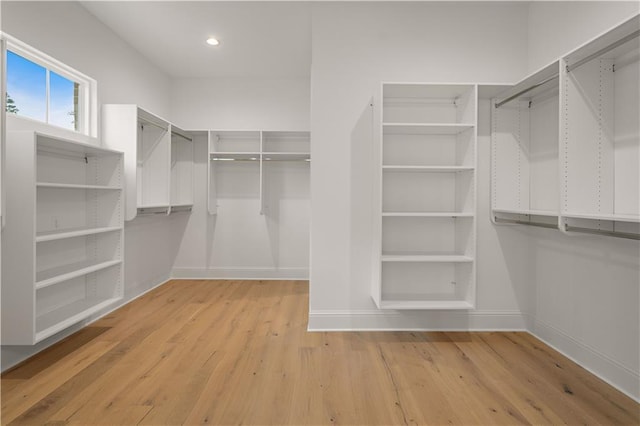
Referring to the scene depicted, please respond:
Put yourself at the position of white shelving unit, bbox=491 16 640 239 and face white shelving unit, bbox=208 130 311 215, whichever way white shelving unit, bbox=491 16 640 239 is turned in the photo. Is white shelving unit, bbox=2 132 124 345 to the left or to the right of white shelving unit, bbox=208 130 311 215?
left

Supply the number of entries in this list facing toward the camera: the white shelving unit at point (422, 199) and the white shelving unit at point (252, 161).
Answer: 2

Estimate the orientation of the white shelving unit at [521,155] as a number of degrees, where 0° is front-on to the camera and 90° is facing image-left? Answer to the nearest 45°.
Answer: approximately 45°

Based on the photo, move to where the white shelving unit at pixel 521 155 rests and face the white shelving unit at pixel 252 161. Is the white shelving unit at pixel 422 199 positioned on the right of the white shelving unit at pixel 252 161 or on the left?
left

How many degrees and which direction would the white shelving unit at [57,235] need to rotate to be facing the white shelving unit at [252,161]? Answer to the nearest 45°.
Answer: approximately 90° to its left

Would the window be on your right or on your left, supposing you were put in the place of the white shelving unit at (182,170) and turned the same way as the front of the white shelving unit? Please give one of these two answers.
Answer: on your right

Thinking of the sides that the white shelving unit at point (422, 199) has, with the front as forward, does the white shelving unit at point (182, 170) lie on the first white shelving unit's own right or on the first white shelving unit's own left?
on the first white shelving unit's own right

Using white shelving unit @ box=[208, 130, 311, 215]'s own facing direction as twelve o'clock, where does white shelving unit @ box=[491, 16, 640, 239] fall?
white shelving unit @ box=[491, 16, 640, 239] is roughly at 11 o'clock from white shelving unit @ box=[208, 130, 311, 215].

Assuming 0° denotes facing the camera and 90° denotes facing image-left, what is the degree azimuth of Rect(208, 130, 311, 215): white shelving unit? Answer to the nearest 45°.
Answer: approximately 0°
